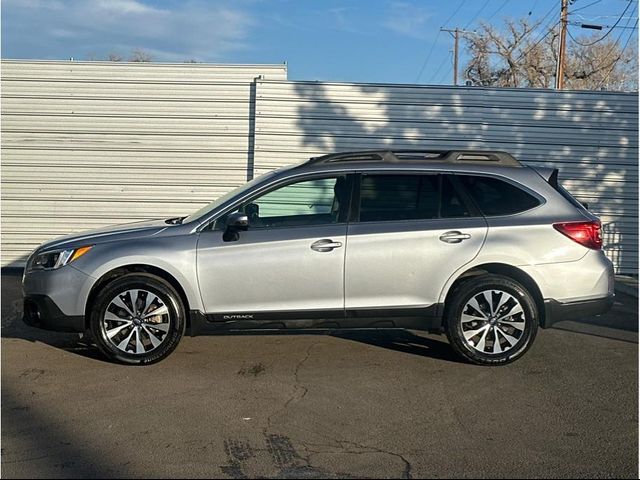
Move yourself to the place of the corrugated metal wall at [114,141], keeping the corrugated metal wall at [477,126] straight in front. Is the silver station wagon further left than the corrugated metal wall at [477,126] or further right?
right

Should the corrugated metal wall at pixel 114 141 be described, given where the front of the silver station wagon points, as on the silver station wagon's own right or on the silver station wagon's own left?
on the silver station wagon's own right

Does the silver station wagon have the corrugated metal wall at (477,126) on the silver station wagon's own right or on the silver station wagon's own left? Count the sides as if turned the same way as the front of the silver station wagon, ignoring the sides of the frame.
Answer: on the silver station wagon's own right

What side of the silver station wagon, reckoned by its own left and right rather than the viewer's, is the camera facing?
left
